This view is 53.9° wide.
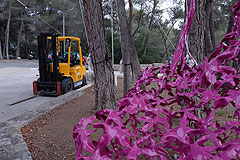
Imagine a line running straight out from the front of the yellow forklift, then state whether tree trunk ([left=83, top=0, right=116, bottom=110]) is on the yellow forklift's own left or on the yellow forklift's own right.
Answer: on the yellow forklift's own left

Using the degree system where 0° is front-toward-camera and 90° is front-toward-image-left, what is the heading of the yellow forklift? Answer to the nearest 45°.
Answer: approximately 45°
